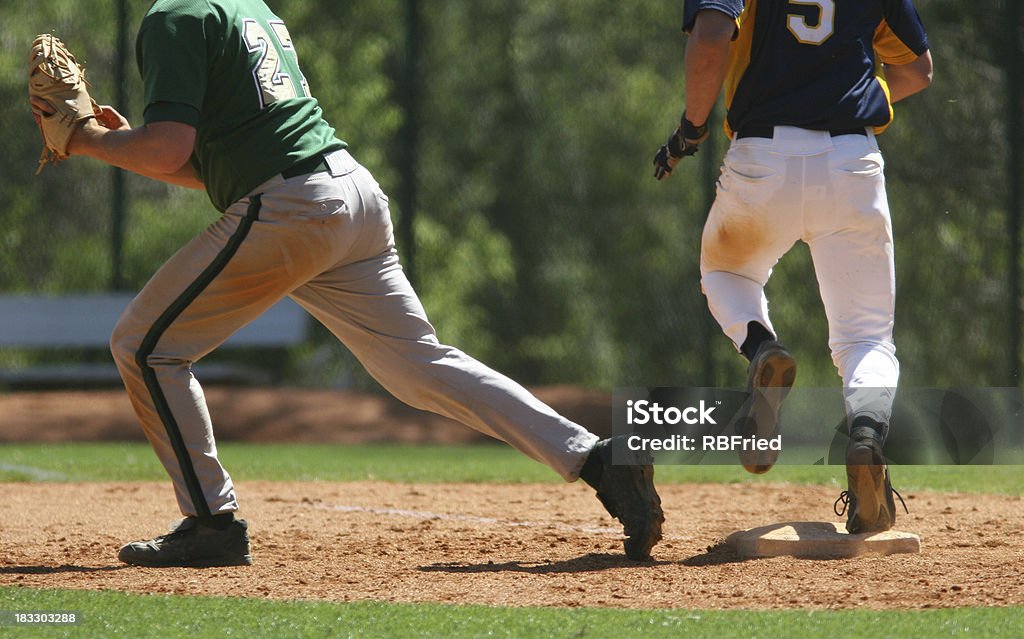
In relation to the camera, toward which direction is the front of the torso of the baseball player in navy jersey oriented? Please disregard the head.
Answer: away from the camera

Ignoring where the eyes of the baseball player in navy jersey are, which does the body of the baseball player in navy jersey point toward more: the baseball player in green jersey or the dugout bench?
the dugout bench

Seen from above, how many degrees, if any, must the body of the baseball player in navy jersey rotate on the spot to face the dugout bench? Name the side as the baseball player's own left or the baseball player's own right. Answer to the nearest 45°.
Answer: approximately 45° to the baseball player's own left

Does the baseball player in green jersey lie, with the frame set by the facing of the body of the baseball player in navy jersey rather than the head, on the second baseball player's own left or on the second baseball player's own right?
on the second baseball player's own left
